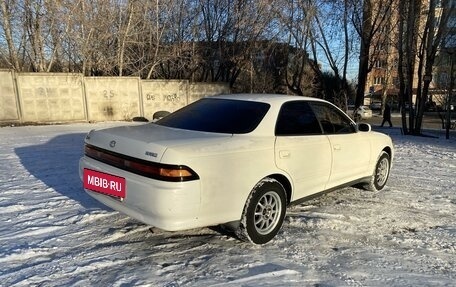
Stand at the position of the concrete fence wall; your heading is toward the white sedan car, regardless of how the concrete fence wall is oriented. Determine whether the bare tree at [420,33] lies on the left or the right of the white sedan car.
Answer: left

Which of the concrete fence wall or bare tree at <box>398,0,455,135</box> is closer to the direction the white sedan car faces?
the bare tree

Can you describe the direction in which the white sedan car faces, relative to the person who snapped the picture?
facing away from the viewer and to the right of the viewer

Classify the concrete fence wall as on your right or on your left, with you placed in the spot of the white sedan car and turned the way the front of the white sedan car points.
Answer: on your left

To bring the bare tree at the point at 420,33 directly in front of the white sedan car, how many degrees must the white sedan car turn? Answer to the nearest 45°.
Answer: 0° — it already faces it
